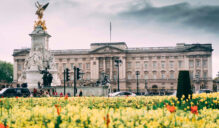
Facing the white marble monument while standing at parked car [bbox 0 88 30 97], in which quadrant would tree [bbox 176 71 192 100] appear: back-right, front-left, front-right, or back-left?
back-right

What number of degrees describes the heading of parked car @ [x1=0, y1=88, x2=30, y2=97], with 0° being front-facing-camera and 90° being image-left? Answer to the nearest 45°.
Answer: approximately 90°

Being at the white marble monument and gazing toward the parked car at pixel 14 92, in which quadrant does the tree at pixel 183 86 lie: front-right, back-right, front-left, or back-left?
front-left

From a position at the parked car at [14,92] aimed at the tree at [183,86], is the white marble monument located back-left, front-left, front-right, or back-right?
back-left
